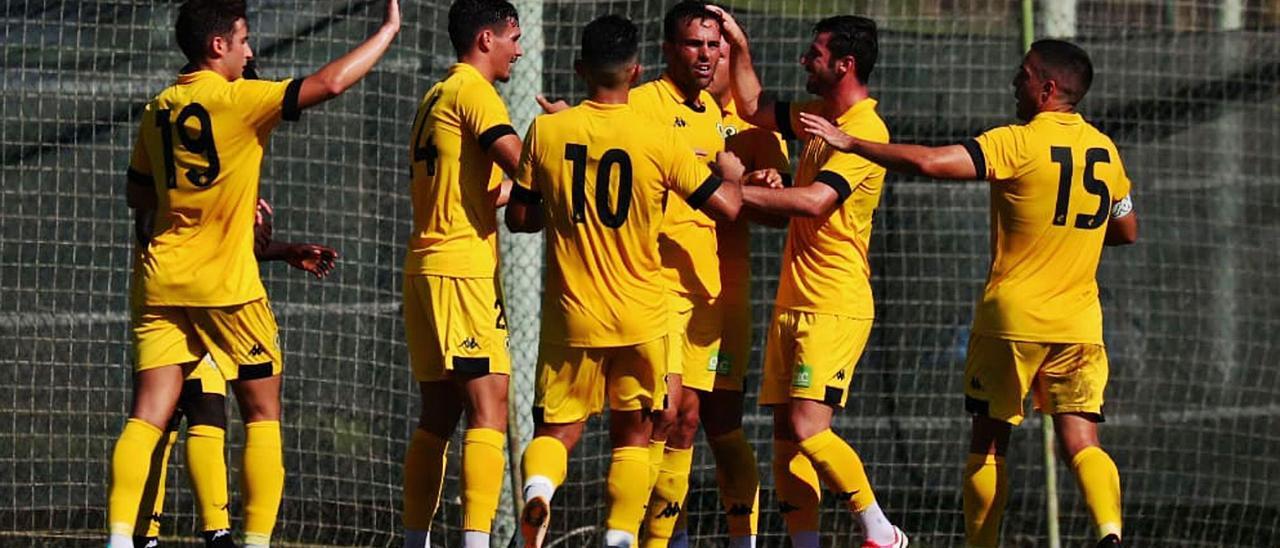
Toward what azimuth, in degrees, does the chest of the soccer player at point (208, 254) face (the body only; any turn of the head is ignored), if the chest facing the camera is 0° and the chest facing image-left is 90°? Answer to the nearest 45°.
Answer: approximately 225°

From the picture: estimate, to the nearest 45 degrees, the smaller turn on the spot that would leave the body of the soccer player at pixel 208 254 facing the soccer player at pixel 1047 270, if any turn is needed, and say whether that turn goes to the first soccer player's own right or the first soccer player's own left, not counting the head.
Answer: approximately 45° to the first soccer player's own right

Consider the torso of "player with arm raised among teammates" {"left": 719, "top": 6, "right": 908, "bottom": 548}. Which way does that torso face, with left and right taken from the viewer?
facing to the left of the viewer

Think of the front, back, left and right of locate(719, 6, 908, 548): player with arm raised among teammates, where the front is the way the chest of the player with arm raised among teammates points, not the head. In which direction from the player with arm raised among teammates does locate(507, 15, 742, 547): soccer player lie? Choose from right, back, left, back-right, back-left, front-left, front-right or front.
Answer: front-left

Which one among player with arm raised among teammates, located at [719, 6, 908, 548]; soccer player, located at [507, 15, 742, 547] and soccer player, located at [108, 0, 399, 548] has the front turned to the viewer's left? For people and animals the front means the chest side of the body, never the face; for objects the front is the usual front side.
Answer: the player with arm raised among teammates

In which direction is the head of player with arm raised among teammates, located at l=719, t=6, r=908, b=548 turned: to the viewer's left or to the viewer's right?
to the viewer's left

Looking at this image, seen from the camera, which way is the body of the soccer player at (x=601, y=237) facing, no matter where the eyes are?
away from the camera

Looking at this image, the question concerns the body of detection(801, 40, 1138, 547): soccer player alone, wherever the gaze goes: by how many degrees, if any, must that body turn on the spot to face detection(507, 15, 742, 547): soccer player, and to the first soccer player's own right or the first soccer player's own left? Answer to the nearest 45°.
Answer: approximately 90° to the first soccer player's own left

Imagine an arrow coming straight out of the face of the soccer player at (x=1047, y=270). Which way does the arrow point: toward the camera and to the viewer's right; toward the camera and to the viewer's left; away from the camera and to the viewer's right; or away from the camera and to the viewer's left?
away from the camera and to the viewer's left
